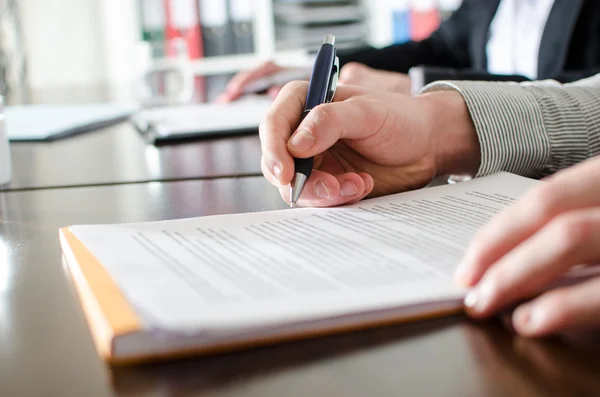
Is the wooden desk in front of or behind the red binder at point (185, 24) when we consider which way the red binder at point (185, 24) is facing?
in front

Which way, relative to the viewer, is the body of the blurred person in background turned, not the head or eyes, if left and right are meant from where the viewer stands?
facing the viewer and to the left of the viewer

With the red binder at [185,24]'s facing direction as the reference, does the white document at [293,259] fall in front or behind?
in front

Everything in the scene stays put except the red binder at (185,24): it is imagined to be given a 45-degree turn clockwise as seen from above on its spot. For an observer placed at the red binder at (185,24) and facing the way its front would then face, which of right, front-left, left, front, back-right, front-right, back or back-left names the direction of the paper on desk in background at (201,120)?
front-left

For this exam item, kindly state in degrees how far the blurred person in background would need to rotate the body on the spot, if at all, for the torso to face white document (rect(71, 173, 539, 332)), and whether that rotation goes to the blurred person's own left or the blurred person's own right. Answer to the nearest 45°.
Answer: approximately 45° to the blurred person's own left

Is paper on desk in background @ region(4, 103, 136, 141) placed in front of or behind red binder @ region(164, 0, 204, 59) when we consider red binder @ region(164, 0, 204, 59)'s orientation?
in front

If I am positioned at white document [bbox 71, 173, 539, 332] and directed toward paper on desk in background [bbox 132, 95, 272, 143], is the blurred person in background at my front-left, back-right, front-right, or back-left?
front-right

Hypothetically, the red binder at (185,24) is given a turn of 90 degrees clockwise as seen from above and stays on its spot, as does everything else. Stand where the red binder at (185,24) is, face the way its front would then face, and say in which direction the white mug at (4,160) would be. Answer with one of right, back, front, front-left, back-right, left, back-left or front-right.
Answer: left

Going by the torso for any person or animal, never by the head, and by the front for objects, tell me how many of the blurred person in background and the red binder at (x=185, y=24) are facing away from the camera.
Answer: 0

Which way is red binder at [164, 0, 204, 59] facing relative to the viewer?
toward the camera
